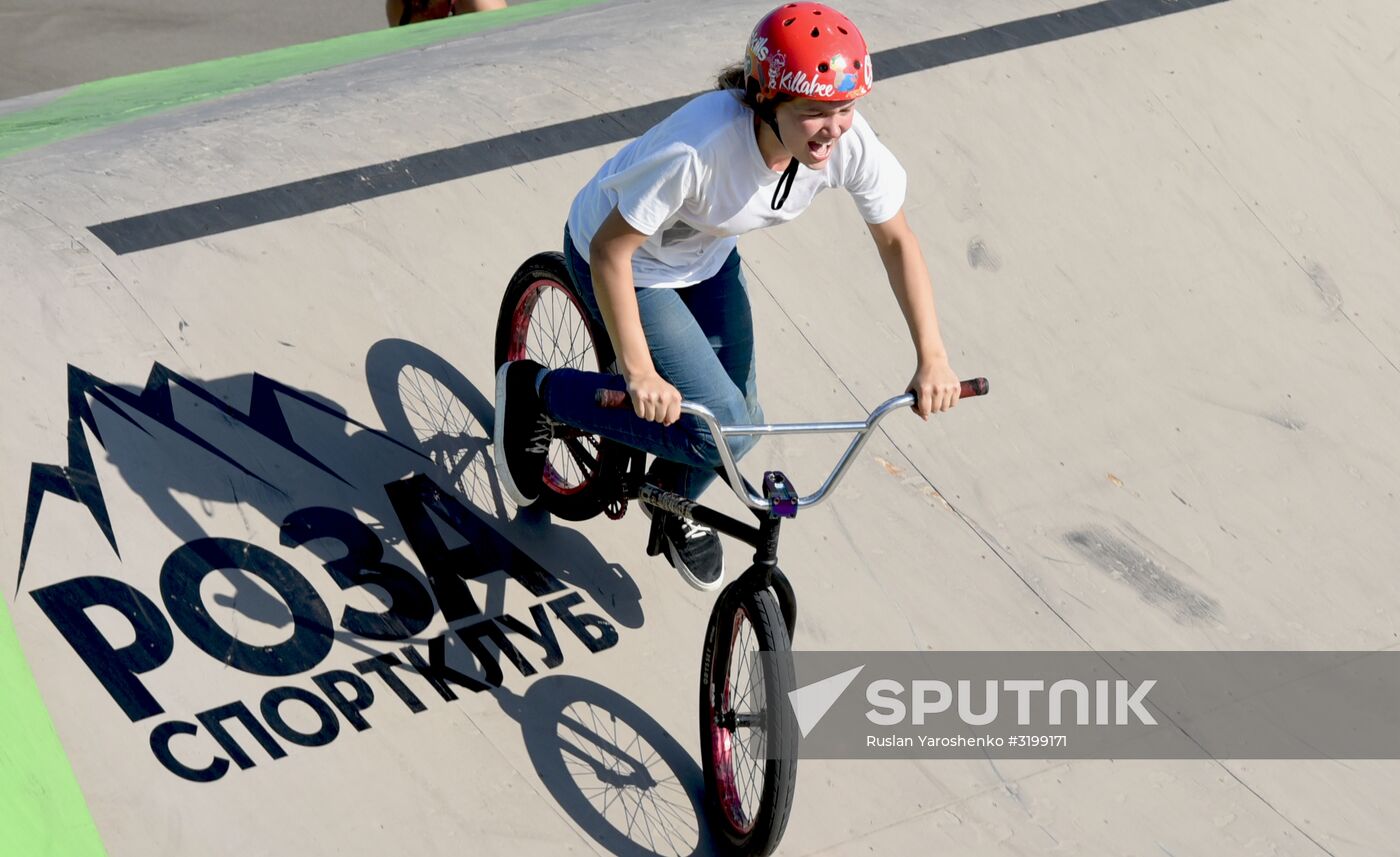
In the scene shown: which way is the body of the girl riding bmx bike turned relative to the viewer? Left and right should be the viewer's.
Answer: facing the viewer and to the right of the viewer
